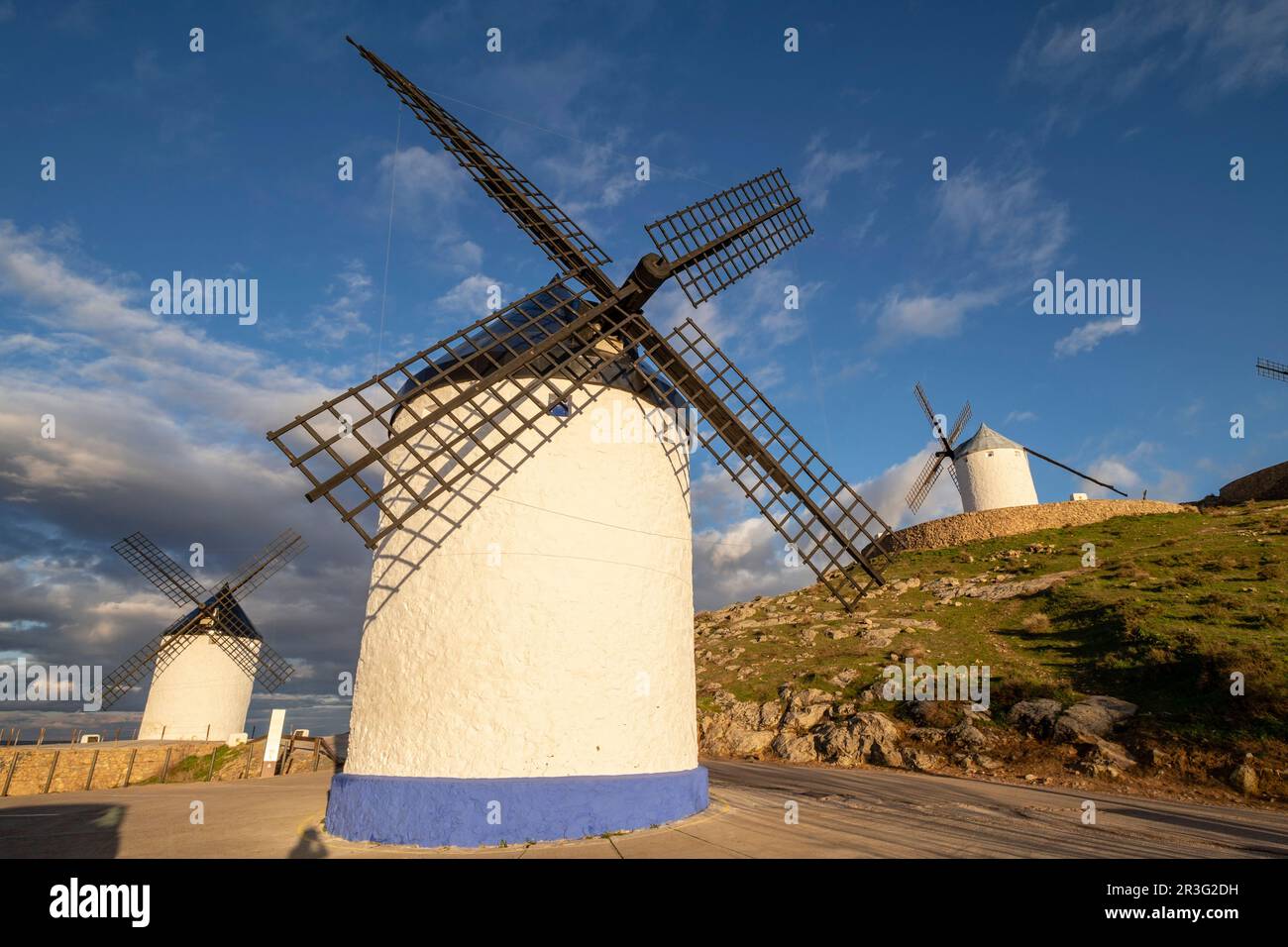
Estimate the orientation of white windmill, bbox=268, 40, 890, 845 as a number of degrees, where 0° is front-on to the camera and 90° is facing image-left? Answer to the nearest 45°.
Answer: approximately 315°

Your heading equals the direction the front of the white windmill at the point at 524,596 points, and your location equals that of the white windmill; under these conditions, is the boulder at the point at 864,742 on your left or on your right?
on your left

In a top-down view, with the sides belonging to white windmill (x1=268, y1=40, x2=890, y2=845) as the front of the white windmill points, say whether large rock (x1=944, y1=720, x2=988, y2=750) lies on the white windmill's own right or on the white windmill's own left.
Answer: on the white windmill's own left

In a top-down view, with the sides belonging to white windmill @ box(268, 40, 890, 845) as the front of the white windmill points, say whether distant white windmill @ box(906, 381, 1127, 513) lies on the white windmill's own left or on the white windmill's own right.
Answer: on the white windmill's own left
